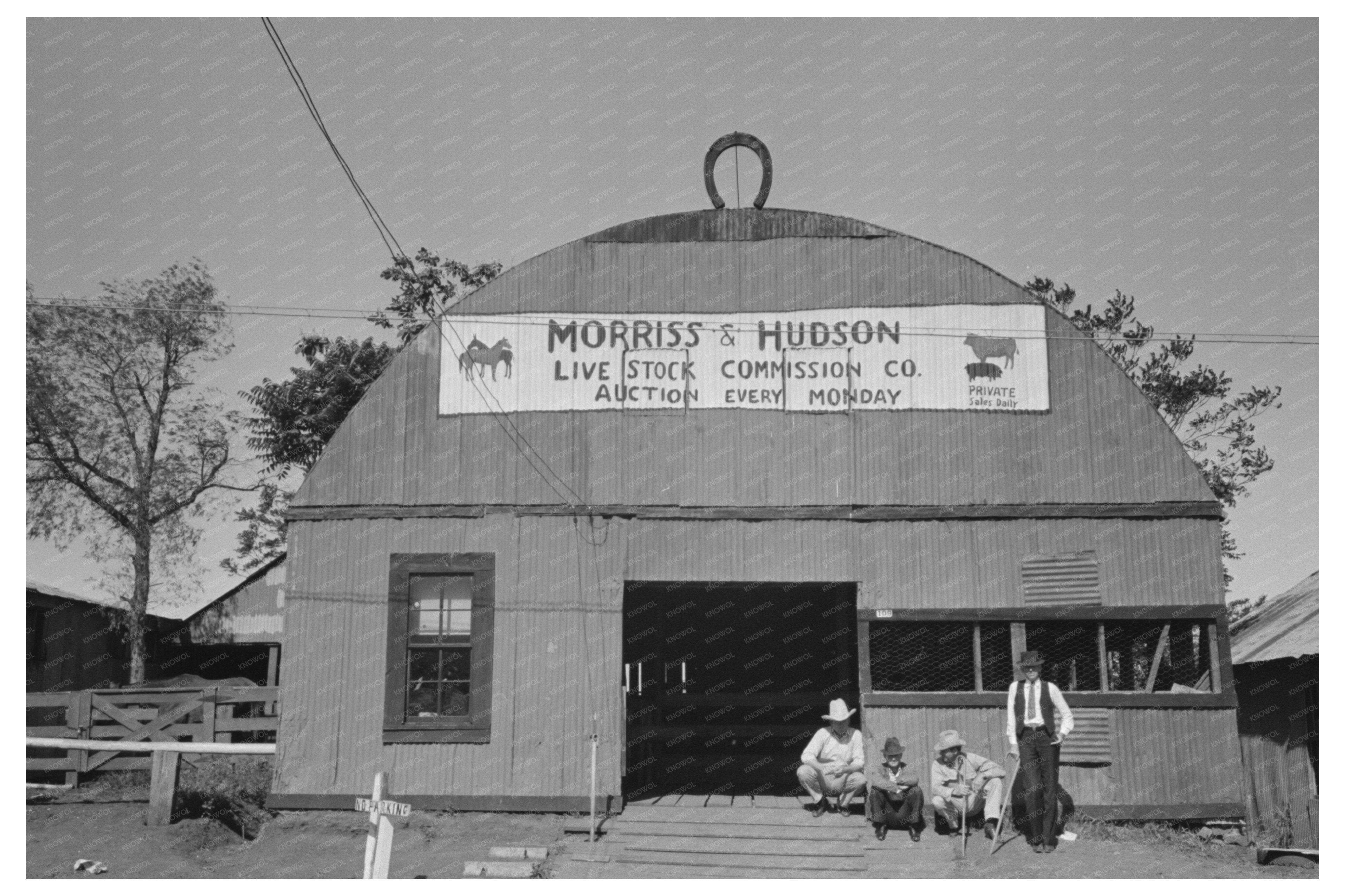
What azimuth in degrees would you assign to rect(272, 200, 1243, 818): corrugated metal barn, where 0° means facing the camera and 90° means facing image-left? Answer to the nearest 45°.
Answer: approximately 0°

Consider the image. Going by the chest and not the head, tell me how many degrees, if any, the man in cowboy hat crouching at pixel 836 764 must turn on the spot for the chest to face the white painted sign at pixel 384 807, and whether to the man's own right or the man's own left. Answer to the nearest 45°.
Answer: approximately 45° to the man's own right

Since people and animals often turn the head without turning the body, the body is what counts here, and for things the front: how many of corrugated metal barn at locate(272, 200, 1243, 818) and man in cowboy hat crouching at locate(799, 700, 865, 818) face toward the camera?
2

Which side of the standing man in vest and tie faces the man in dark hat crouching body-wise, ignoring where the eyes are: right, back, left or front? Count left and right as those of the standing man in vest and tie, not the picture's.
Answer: right

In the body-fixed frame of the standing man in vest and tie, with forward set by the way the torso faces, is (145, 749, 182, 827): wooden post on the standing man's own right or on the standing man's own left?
on the standing man's own right
